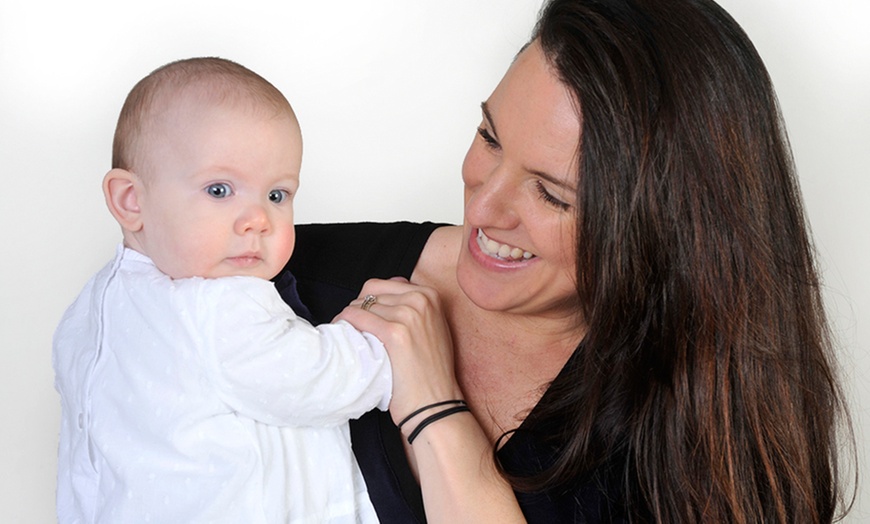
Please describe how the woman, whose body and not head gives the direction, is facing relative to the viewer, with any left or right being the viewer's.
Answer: facing the viewer and to the left of the viewer

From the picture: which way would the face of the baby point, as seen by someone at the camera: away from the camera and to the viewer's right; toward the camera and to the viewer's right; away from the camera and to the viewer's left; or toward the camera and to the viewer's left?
toward the camera and to the viewer's right

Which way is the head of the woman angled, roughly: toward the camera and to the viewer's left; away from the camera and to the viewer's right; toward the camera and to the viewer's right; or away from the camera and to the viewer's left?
toward the camera and to the viewer's left

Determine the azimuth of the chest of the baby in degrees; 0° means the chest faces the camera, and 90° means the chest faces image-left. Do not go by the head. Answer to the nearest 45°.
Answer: approximately 270°
